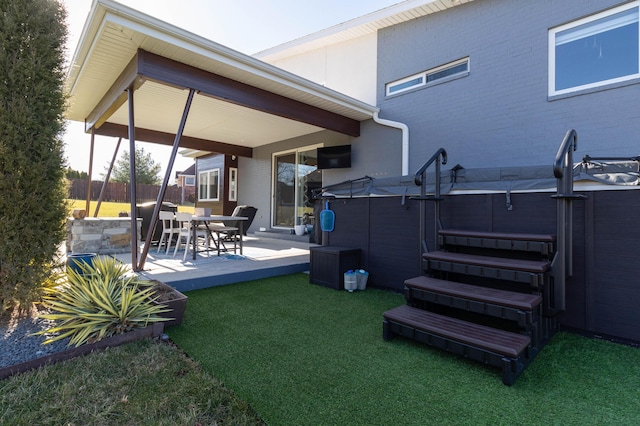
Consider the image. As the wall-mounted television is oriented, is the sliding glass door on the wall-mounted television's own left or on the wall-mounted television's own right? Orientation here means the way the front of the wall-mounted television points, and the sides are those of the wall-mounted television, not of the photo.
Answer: on the wall-mounted television's own right

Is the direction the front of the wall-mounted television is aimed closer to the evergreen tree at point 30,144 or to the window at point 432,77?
the evergreen tree

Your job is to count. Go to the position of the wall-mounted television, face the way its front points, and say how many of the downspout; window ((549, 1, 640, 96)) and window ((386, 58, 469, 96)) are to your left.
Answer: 3

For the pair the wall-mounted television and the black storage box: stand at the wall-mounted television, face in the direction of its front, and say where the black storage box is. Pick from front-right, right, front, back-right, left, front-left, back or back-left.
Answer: front-left

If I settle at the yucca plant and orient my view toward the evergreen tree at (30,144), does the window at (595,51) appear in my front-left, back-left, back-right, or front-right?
back-right

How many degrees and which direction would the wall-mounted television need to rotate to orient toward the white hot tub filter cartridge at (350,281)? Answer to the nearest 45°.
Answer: approximately 45° to its left

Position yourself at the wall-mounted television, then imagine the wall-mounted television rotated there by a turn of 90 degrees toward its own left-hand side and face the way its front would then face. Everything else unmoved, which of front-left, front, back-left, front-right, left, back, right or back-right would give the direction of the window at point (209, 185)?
back

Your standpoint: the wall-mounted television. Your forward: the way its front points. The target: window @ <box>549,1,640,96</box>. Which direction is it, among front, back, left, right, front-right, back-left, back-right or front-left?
left

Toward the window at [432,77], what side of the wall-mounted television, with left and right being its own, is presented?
left

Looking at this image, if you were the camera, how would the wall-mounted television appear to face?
facing the viewer and to the left of the viewer

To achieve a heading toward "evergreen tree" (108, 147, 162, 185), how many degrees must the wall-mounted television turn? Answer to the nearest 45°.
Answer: approximately 90° to its right

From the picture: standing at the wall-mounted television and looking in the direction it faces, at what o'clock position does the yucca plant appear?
The yucca plant is roughly at 11 o'clock from the wall-mounted television.

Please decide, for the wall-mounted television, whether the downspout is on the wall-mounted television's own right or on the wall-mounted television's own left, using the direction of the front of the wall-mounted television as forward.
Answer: on the wall-mounted television's own left

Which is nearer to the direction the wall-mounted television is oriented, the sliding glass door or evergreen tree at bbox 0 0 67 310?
the evergreen tree
